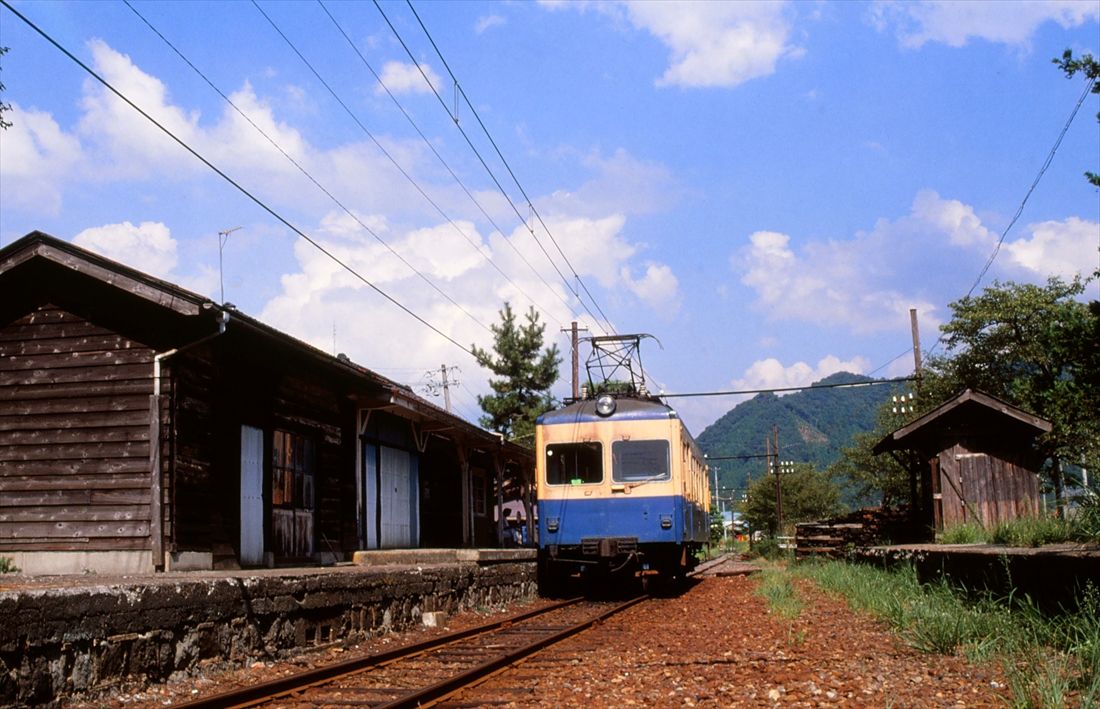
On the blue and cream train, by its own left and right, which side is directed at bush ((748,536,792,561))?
back

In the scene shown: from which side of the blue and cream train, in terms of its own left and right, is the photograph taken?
front

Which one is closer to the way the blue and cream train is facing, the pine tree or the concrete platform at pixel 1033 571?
the concrete platform

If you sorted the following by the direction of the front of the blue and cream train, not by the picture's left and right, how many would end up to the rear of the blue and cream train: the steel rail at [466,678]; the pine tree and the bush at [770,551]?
2

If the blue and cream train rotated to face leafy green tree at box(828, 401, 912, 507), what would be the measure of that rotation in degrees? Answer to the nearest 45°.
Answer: approximately 180°

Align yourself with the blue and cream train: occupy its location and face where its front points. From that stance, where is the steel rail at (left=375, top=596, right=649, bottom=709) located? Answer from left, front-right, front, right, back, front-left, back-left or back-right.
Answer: front

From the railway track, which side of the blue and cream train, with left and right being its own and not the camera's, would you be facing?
front

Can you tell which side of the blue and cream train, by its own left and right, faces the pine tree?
back
